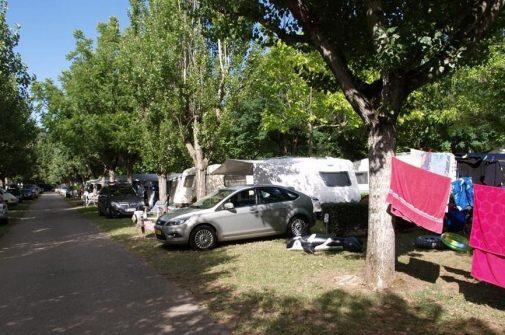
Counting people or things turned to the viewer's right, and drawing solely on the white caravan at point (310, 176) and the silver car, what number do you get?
1

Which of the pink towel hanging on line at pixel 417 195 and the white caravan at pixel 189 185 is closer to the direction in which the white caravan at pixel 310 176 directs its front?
the pink towel hanging on line

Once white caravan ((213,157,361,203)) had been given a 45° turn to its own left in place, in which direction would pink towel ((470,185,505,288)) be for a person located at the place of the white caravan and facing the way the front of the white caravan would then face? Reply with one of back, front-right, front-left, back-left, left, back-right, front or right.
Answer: back-right

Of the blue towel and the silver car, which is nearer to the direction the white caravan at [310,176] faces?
the blue towel

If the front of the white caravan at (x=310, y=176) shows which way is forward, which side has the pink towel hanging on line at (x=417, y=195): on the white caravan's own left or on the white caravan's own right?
on the white caravan's own right

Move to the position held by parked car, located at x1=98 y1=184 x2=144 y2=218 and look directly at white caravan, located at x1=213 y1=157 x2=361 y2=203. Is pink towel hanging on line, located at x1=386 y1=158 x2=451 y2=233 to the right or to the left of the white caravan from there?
right

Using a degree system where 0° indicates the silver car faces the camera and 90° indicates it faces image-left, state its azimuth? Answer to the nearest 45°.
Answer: approximately 45°

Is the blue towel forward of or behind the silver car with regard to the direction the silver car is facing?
behind

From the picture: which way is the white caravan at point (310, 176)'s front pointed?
to the viewer's right
